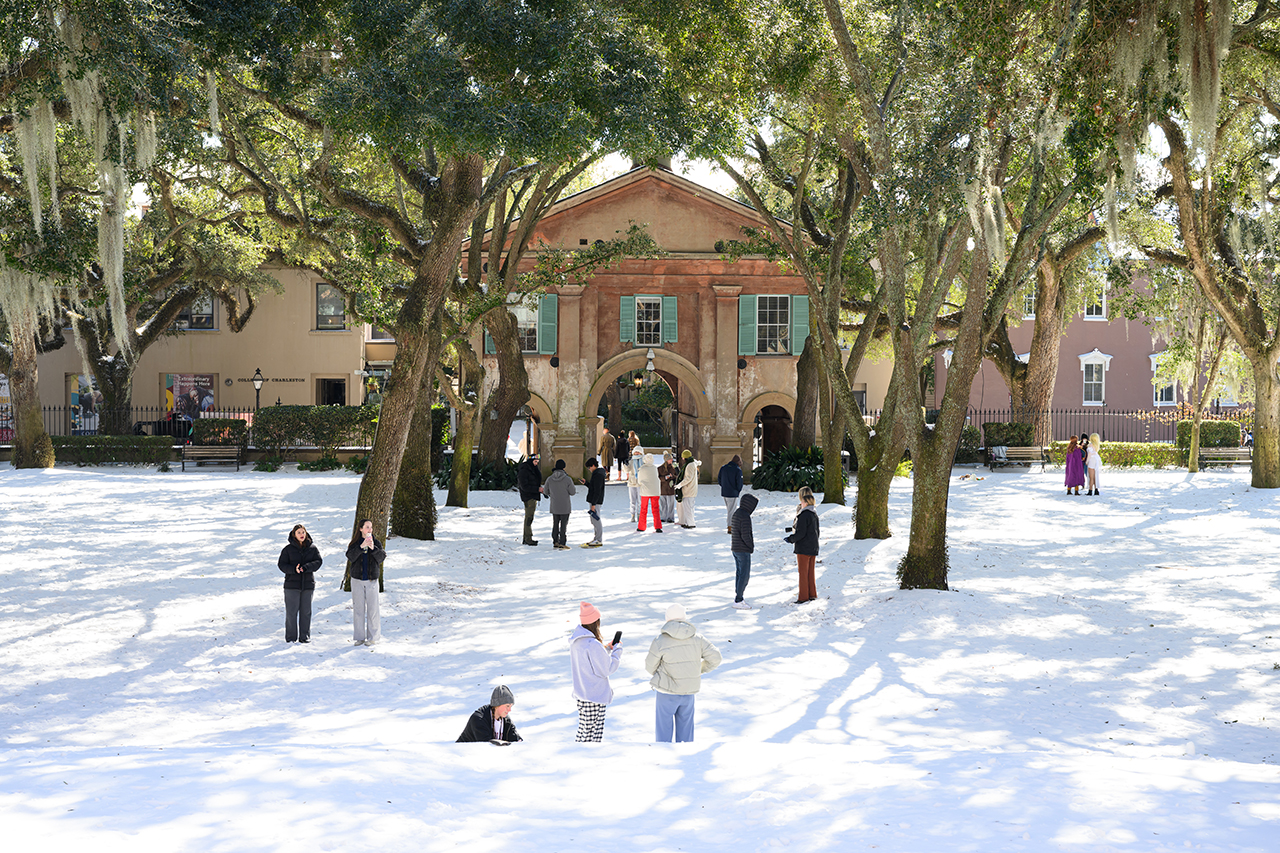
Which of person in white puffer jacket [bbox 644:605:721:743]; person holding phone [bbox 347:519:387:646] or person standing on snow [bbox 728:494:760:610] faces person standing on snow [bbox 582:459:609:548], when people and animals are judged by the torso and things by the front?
the person in white puffer jacket

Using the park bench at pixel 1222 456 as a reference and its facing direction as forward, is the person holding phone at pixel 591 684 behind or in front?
in front

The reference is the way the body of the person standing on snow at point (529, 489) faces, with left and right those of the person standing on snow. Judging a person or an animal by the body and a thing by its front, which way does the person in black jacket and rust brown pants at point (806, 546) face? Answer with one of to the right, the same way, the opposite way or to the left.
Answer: the opposite way

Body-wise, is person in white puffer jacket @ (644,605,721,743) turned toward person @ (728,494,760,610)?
yes

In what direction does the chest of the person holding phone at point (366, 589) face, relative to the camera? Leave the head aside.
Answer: toward the camera

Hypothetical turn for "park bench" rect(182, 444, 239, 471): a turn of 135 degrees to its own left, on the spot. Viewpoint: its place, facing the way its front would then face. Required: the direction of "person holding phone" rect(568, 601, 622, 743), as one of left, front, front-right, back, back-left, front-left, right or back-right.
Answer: back-right

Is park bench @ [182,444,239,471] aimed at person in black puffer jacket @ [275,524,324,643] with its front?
yes
